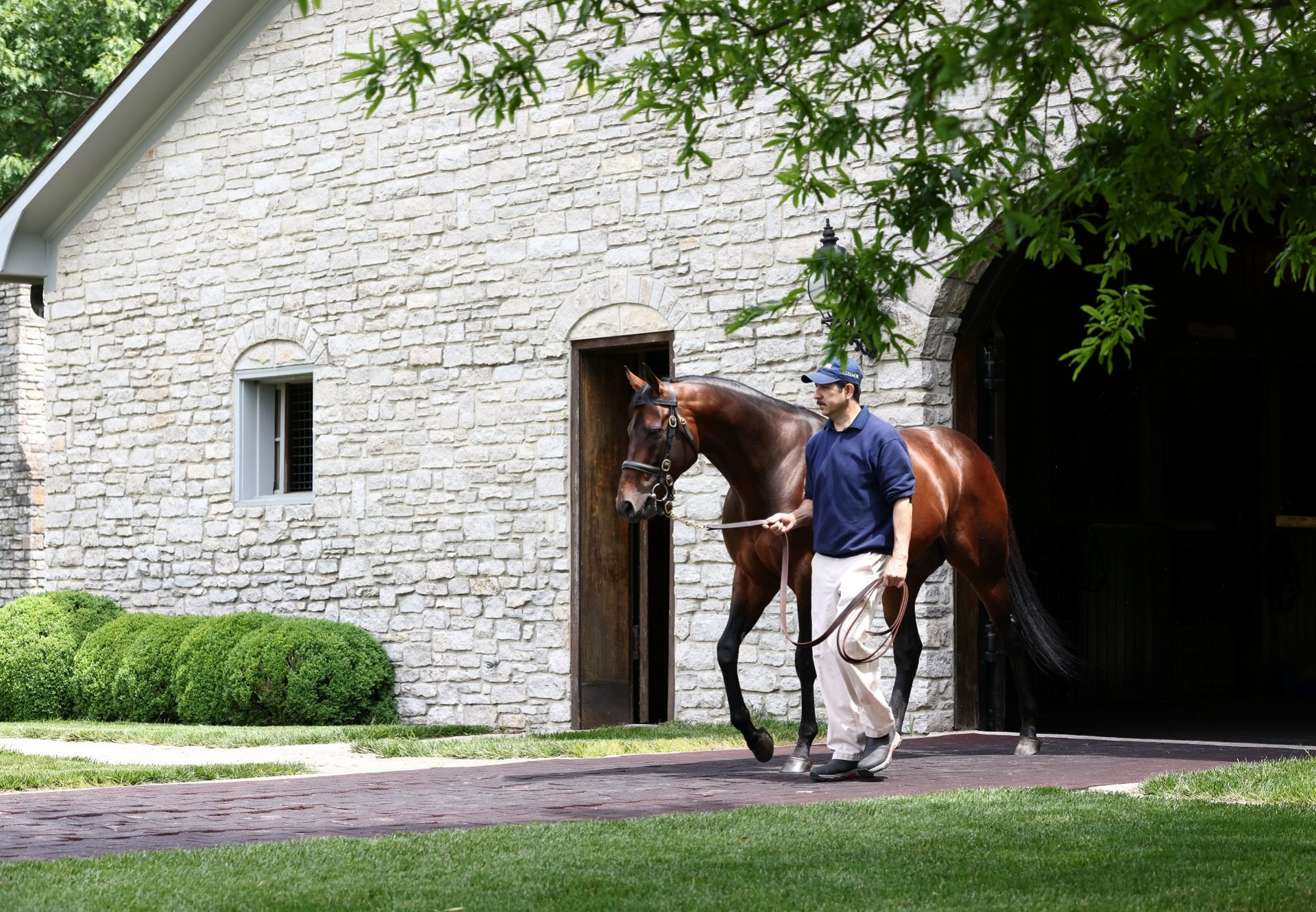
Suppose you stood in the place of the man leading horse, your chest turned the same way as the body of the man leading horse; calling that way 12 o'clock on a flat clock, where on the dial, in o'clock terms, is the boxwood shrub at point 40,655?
The boxwood shrub is roughly at 3 o'clock from the man leading horse.

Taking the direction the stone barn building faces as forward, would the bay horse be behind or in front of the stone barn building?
in front

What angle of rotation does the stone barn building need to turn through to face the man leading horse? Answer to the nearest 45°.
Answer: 0° — it already faces them

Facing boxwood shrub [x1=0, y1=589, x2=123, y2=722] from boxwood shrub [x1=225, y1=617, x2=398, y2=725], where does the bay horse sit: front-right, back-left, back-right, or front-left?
back-left

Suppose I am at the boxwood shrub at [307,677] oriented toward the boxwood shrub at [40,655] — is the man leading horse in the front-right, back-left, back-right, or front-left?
back-left

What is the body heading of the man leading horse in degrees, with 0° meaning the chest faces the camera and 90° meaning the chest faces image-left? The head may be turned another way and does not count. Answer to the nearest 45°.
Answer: approximately 45°

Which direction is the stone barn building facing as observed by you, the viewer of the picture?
facing the viewer

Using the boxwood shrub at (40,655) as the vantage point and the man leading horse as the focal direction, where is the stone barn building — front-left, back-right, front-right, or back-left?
front-left

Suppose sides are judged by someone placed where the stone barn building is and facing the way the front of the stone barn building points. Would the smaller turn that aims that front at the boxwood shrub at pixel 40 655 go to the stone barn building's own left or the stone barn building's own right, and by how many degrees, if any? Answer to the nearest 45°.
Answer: approximately 90° to the stone barn building's own right

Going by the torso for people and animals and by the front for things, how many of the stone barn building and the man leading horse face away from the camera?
0

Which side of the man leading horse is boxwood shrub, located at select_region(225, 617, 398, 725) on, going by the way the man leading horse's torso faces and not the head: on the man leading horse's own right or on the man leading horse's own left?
on the man leading horse's own right
